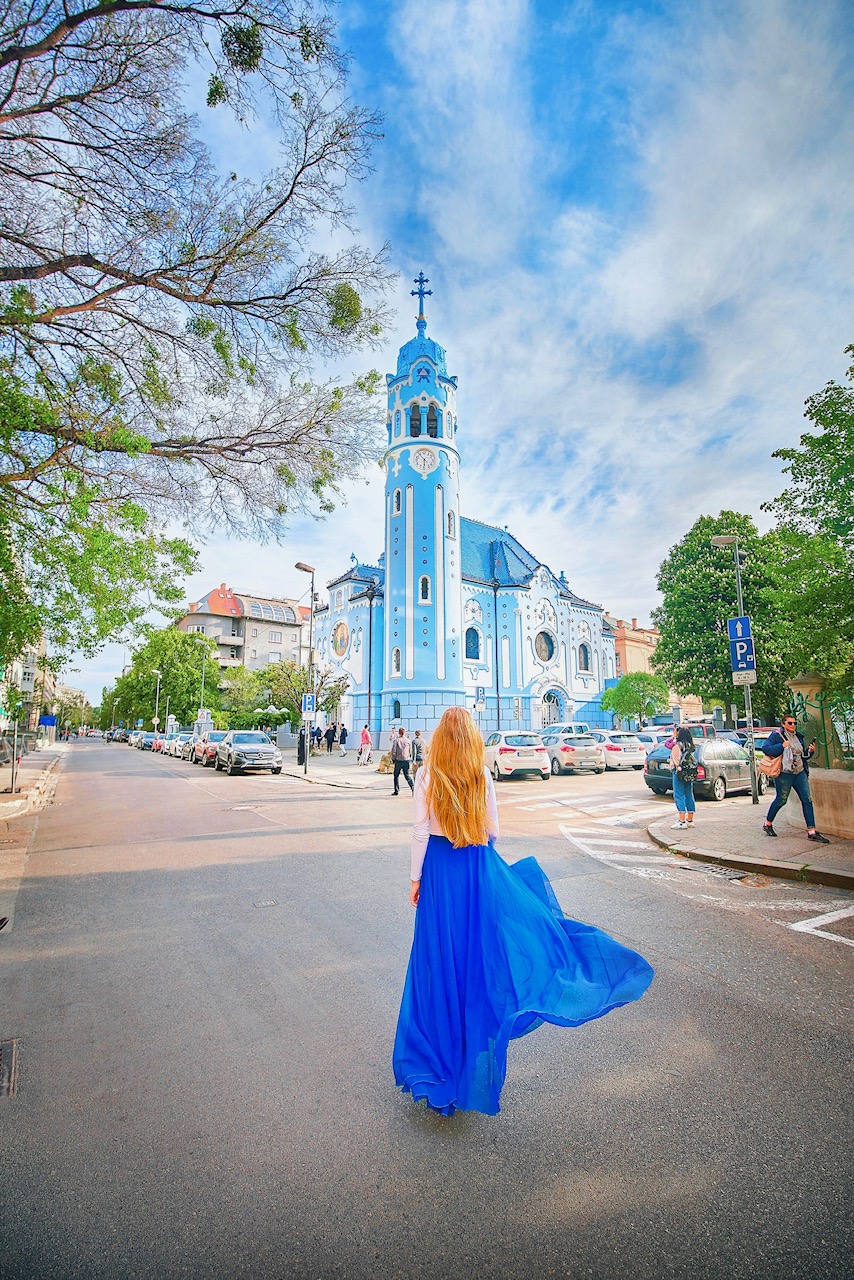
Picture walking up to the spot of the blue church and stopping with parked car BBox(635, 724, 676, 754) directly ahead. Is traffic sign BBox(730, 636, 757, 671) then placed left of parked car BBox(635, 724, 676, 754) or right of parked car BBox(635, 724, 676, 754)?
right

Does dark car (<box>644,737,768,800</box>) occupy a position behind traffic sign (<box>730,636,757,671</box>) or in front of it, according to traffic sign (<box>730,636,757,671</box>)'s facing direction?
behind

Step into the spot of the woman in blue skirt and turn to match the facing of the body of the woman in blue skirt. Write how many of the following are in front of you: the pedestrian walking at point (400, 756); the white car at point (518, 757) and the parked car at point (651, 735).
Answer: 3

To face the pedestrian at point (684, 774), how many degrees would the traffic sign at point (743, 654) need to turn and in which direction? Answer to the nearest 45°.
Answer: approximately 45° to its right

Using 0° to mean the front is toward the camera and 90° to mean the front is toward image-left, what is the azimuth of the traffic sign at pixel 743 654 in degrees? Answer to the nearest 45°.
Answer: approximately 0°

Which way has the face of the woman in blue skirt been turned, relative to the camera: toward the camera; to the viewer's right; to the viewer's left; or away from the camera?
away from the camera

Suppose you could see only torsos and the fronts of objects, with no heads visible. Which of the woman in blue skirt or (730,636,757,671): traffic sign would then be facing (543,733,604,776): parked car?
the woman in blue skirt

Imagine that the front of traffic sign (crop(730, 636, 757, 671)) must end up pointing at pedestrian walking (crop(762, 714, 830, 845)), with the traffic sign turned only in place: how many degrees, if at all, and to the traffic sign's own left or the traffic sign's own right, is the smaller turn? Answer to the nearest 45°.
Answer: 0° — it already faces them

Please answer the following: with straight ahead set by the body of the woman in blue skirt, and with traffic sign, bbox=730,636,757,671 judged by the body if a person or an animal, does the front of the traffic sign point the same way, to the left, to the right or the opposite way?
the opposite way

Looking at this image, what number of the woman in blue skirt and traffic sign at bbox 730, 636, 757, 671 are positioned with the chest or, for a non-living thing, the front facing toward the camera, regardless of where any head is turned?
1
